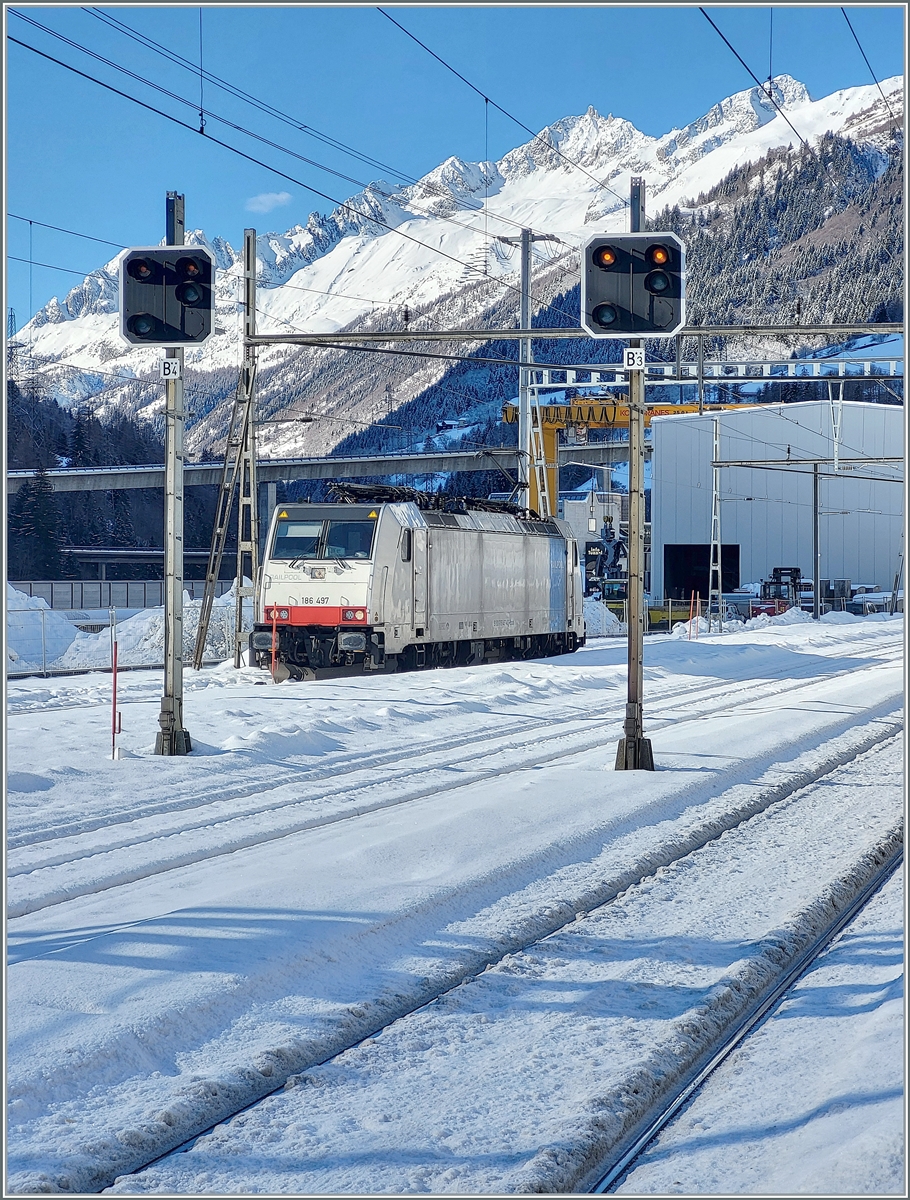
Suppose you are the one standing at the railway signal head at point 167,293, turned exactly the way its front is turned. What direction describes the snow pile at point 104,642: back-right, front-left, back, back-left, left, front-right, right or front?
back

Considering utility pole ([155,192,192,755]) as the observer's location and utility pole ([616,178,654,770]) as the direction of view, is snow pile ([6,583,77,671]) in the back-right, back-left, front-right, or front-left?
back-left

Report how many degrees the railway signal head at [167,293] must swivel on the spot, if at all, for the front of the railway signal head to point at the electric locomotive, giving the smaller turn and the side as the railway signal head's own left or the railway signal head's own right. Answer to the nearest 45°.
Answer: approximately 180°

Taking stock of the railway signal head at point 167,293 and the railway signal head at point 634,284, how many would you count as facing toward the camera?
2

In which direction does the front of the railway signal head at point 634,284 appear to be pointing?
toward the camera

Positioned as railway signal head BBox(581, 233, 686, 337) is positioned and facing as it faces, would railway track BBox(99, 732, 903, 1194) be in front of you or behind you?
in front

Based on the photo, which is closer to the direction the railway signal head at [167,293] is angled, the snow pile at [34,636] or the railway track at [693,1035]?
the railway track

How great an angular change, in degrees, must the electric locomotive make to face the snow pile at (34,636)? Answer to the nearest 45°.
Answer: approximately 90° to its right

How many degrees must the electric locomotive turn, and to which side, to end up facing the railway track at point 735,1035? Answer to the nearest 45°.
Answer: approximately 45° to its left

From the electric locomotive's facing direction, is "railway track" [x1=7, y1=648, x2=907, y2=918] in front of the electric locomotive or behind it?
in front

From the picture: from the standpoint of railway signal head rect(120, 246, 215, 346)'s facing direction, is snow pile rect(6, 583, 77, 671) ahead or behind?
behind

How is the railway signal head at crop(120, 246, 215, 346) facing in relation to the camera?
toward the camera

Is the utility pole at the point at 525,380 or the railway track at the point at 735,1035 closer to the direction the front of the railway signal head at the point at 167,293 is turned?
the railway track
